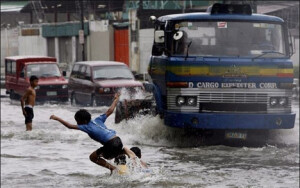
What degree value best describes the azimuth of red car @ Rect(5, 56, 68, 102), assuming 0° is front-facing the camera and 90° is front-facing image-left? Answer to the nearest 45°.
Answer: approximately 315°

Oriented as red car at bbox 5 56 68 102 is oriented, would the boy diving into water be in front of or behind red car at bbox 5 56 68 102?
in front

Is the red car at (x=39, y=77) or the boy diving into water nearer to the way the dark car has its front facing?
the boy diving into water

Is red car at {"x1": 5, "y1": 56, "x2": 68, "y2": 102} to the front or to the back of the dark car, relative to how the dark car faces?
to the back

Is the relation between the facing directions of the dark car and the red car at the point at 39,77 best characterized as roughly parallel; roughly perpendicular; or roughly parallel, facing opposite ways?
roughly parallel

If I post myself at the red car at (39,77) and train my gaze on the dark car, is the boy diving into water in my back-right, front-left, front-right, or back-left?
front-right

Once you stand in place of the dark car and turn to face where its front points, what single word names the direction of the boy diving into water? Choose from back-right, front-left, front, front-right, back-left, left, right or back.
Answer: front-right

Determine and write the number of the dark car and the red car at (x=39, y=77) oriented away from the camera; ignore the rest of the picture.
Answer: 0

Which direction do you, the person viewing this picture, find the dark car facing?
facing the viewer and to the right of the viewer

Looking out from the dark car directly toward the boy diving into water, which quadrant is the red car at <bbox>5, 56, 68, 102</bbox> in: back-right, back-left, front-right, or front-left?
back-right

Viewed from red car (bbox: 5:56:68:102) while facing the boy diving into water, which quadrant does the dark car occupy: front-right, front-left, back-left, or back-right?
front-left
